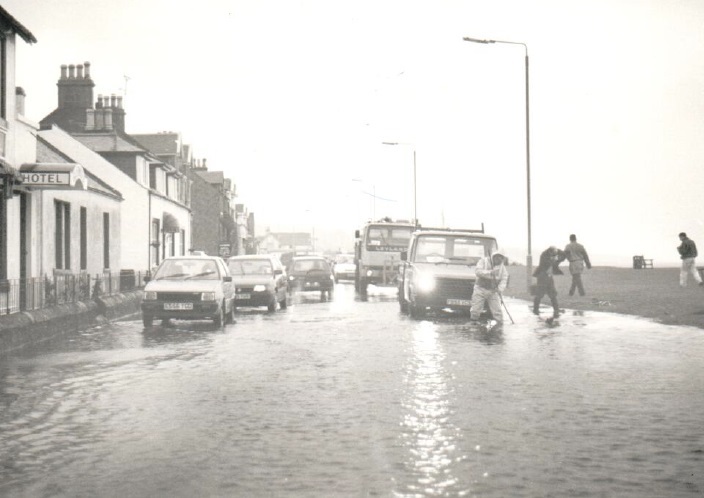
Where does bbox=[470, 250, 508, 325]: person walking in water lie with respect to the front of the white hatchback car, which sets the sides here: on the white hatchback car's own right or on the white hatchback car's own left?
on the white hatchback car's own left

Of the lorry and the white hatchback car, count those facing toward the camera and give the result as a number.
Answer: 2

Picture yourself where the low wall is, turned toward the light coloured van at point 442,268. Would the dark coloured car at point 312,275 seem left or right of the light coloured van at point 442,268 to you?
left

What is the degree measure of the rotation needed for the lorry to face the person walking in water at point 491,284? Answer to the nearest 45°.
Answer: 0° — it already faces them

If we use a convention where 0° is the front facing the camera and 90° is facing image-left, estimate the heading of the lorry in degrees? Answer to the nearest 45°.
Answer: approximately 0°

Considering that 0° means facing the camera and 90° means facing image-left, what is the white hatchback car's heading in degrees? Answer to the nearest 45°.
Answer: approximately 0°

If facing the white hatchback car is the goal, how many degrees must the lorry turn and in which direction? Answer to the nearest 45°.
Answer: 0° — it already faces it

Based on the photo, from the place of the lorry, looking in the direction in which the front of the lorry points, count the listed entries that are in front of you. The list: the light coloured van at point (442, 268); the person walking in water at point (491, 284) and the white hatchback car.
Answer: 3

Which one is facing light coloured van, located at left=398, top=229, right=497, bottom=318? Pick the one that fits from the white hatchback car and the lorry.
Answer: the lorry

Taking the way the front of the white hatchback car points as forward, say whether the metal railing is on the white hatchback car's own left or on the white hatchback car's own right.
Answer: on the white hatchback car's own right

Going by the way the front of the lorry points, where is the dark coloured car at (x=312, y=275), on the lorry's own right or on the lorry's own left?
on the lorry's own right

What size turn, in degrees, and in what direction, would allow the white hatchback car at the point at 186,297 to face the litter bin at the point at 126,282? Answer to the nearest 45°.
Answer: approximately 180°

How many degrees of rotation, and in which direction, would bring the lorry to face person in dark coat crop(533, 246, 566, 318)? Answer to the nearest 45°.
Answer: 0° — it already faces them
